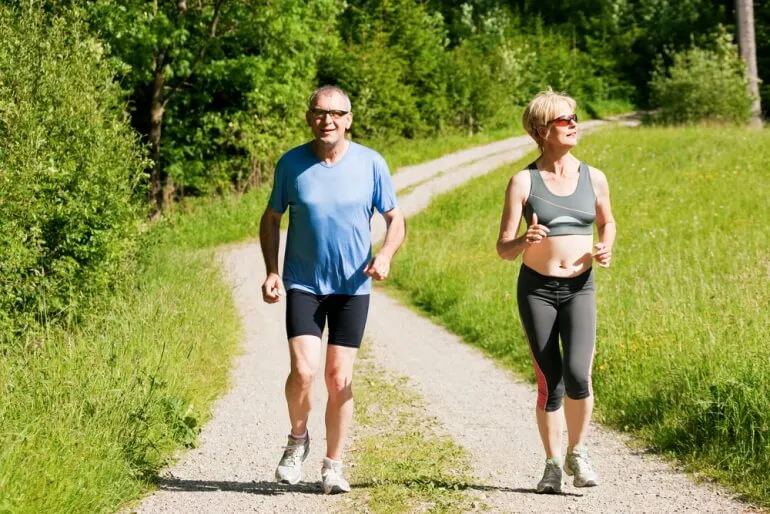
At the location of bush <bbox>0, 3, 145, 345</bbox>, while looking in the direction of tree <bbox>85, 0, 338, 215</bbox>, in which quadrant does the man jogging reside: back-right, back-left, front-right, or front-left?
back-right

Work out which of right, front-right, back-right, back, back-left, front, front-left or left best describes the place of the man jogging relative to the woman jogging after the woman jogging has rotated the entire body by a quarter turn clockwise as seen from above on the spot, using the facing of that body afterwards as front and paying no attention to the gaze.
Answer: front

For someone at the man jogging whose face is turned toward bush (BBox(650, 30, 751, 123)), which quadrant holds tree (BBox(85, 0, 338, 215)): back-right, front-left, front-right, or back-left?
front-left

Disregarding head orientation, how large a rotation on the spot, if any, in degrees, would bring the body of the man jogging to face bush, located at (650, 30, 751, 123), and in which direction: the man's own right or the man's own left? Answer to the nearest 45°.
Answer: approximately 135° to the man's own left

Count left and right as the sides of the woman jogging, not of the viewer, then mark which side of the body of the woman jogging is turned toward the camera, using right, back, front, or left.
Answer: front

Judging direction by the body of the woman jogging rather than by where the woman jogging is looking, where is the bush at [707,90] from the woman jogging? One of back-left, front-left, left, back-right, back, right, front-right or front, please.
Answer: back

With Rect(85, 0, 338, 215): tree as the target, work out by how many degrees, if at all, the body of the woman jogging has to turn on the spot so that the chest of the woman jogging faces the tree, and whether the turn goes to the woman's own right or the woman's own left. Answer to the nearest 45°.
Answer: approximately 135° to the woman's own right

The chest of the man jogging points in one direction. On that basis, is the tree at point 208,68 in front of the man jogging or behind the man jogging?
behind

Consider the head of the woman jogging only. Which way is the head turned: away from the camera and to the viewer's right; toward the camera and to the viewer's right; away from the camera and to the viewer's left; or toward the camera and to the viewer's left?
toward the camera and to the viewer's right

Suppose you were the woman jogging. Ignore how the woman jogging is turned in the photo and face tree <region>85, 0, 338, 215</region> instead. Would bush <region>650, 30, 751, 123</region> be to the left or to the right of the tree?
right

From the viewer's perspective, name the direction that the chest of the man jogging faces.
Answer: toward the camera
